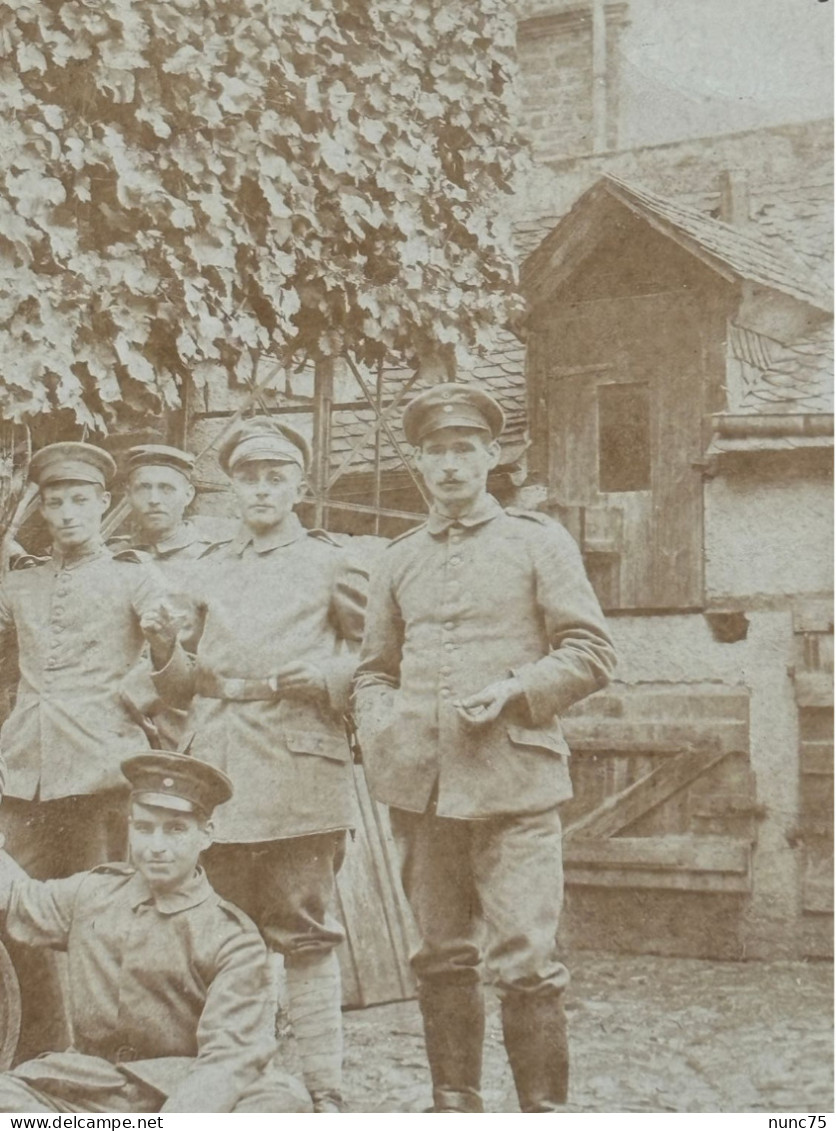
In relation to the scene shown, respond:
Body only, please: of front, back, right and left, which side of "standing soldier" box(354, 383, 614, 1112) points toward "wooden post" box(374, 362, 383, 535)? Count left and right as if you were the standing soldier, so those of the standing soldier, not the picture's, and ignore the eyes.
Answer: back

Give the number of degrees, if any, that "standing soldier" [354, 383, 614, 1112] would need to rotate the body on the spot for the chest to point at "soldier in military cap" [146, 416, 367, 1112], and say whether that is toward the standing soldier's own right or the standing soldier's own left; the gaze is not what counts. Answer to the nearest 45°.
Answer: approximately 135° to the standing soldier's own right

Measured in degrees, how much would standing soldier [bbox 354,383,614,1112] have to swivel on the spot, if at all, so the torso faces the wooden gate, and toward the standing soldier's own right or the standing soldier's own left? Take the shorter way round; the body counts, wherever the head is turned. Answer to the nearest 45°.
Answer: approximately 135° to the standing soldier's own left

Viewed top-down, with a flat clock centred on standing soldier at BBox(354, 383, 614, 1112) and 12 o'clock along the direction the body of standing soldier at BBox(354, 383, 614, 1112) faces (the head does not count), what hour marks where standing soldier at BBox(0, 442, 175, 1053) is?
standing soldier at BBox(0, 442, 175, 1053) is roughly at 4 o'clock from standing soldier at BBox(354, 383, 614, 1112).

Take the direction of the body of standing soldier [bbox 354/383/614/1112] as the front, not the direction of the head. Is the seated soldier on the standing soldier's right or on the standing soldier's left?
on the standing soldier's right

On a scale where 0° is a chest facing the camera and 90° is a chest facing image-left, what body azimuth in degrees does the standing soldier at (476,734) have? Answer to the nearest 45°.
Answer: approximately 0°

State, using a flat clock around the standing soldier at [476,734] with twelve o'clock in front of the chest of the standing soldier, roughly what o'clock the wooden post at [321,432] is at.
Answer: The wooden post is roughly at 5 o'clock from the standing soldier.
